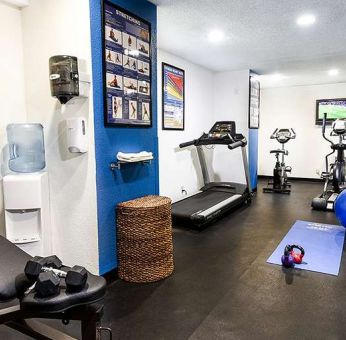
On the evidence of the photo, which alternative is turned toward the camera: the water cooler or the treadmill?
the water cooler

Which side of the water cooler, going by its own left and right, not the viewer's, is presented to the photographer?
front

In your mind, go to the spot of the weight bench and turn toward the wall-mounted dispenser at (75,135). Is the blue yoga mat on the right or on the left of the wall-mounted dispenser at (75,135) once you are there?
right

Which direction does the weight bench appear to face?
to the viewer's right

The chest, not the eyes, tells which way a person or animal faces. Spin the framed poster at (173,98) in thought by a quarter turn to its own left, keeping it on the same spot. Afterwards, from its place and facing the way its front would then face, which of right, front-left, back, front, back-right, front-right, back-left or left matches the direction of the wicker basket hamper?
back-right

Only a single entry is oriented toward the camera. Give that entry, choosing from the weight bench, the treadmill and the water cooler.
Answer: the water cooler

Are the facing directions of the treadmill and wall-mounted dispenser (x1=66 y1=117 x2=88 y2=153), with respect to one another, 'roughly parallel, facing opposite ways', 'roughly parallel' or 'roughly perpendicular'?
roughly parallel, facing opposite ways

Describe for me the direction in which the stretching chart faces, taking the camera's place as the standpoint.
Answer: facing the viewer and to the right of the viewer

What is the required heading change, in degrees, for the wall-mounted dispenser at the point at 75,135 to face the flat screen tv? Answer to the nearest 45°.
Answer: approximately 180°

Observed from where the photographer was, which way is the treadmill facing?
facing away from the viewer and to the right of the viewer

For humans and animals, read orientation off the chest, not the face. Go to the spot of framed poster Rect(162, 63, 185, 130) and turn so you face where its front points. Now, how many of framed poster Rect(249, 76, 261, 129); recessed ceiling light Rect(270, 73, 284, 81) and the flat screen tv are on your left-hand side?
3
